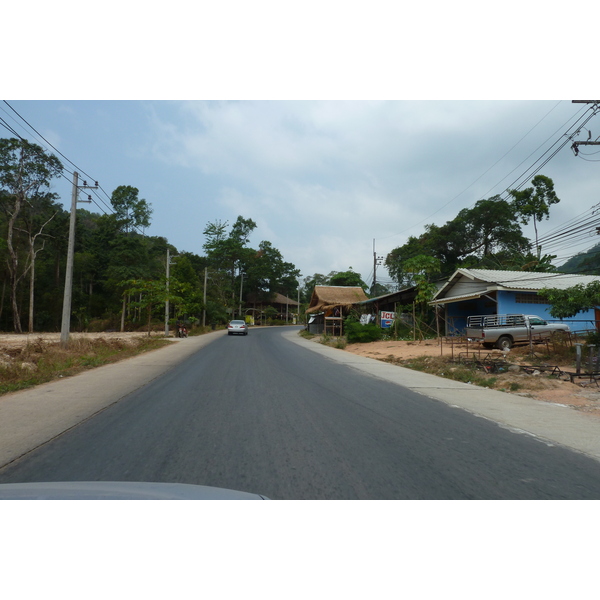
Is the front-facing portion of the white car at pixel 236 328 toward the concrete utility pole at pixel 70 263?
no

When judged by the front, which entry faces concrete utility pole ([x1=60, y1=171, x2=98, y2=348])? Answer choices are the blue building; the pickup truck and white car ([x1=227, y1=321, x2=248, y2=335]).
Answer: the blue building

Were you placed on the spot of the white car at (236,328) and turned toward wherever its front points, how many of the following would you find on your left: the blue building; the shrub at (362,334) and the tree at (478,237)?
0

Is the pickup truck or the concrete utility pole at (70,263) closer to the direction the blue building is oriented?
the concrete utility pole

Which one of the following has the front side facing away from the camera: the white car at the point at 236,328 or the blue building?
the white car

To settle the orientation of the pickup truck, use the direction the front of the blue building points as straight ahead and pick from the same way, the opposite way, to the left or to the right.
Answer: the opposite way

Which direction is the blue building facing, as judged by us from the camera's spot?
facing the viewer and to the left of the viewer

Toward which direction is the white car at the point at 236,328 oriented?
away from the camera

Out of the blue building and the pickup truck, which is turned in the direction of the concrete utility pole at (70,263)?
the blue building

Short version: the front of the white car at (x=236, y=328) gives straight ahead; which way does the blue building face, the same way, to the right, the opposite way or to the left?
to the left

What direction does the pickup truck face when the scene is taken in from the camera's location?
facing away from the viewer and to the right of the viewer

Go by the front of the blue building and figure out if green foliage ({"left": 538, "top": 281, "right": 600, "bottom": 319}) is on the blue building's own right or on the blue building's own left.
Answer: on the blue building's own left

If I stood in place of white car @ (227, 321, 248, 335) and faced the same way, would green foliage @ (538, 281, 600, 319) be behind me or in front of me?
behind

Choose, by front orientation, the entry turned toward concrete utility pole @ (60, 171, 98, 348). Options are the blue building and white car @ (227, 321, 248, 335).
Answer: the blue building

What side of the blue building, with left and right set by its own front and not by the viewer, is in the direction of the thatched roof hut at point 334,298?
right

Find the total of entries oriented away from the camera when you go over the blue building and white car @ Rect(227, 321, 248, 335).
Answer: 1

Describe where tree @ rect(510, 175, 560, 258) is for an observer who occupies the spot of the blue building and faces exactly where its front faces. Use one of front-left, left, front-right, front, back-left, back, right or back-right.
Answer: back-right

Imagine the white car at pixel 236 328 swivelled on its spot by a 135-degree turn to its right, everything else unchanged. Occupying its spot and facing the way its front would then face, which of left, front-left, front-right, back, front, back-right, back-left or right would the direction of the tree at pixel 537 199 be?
front-left

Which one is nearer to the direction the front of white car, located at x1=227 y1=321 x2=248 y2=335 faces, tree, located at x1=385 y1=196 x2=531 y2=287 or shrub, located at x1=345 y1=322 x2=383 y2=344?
the tree
